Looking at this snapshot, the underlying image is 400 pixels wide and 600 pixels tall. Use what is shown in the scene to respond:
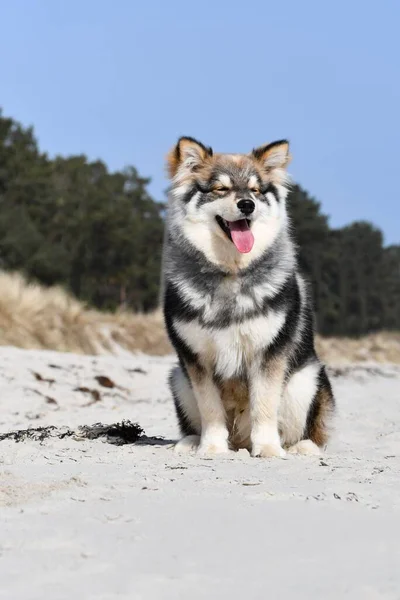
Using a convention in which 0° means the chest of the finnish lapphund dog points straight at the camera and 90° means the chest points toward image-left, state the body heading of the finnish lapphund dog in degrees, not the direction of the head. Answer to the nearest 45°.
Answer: approximately 0°

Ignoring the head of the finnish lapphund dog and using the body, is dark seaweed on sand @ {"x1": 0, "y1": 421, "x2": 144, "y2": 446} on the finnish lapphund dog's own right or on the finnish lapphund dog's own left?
on the finnish lapphund dog's own right
